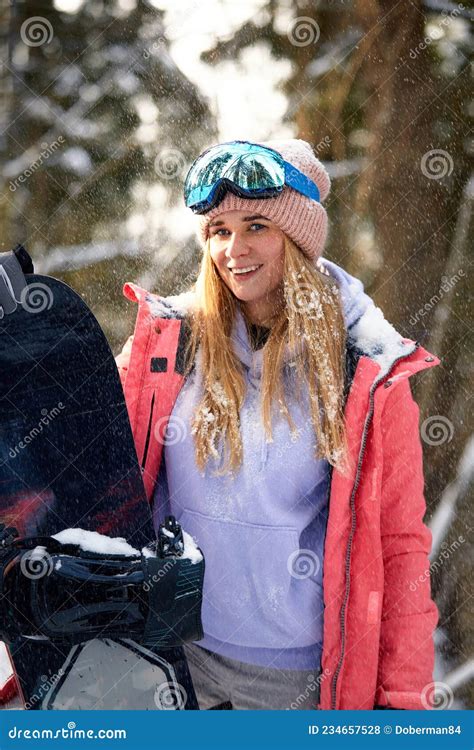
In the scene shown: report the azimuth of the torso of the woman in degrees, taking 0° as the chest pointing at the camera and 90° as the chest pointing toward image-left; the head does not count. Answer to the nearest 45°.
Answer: approximately 45°
